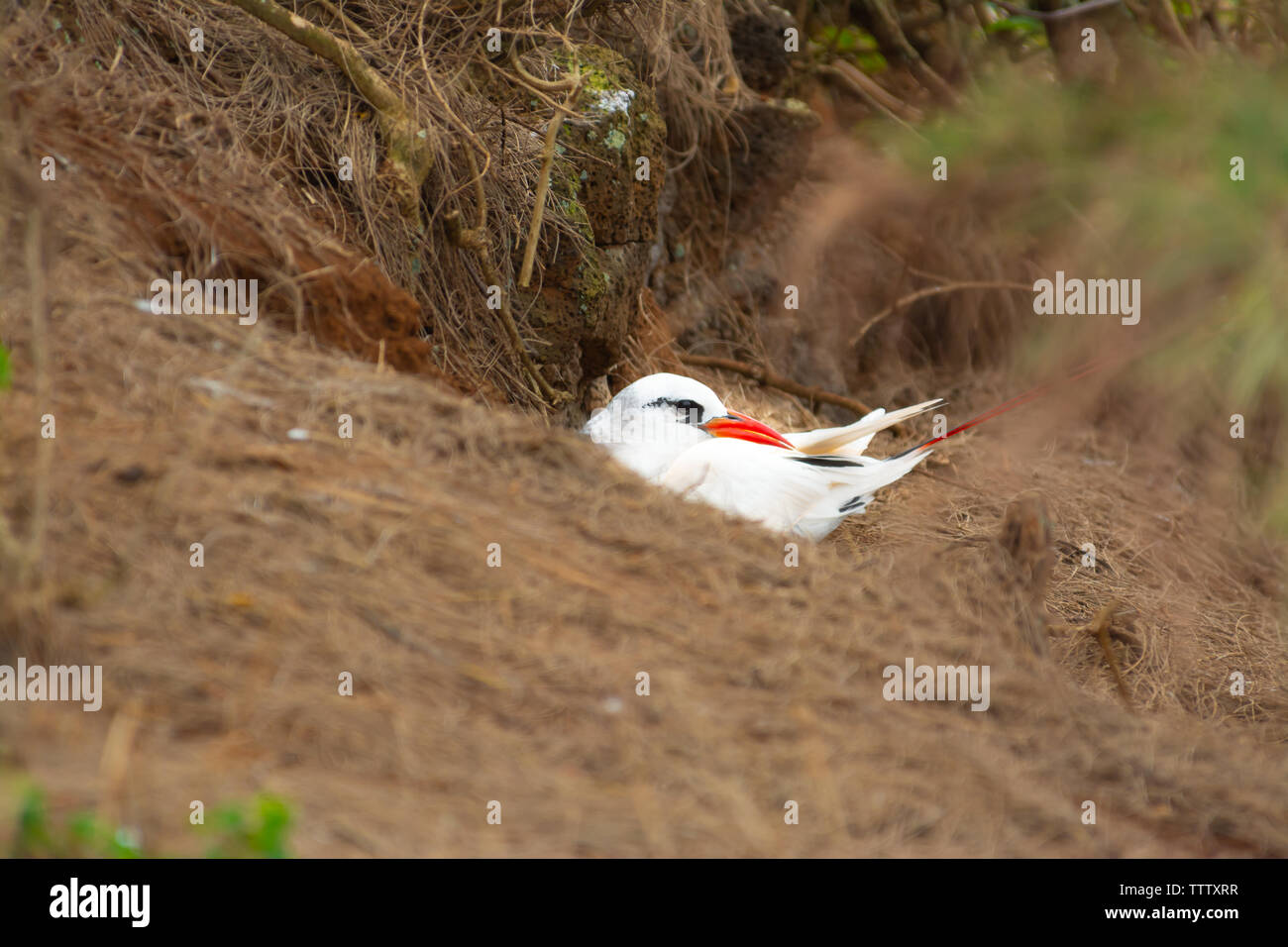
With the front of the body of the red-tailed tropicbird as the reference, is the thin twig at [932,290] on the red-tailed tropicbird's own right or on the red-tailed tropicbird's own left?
on the red-tailed tropicbird's own right

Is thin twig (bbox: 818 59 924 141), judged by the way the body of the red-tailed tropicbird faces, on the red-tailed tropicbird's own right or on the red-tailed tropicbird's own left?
on the red-tailed tropicbird's own right

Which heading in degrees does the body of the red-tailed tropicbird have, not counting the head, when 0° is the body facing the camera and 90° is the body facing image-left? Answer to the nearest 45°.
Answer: approximately 90°
